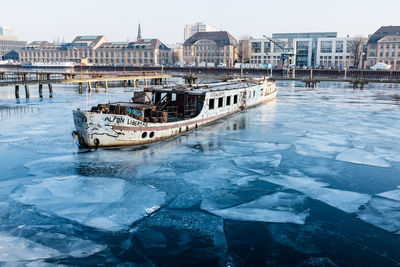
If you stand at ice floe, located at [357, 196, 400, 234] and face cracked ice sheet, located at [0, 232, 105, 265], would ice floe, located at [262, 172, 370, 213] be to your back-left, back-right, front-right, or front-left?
front-right

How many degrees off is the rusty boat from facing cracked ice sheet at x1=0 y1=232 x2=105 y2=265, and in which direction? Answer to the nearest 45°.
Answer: approximately 45° to its left

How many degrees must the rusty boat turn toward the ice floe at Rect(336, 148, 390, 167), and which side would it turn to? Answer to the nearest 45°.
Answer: approximately 90° to its left

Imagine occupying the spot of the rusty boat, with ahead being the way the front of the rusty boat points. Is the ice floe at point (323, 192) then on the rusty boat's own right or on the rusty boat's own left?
on the rusty boat's own left

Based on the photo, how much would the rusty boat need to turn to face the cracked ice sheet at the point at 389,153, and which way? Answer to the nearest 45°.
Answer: approximately 135° to its left

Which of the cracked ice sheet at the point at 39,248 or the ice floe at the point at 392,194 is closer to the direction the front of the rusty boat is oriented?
the cracked ice sheet

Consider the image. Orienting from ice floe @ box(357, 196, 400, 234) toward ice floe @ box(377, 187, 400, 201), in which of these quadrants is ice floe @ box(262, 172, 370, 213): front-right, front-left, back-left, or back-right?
front-left

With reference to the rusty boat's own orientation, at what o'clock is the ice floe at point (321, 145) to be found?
The ice floe is roughly at 8 o'clock from the rusty boat.

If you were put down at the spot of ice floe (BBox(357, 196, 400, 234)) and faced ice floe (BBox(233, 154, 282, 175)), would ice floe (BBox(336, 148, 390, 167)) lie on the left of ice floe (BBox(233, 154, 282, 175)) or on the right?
right

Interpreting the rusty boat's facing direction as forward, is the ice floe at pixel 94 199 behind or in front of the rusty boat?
in front

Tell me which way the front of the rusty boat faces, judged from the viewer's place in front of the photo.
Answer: facing the viewer and to the left of the viewer

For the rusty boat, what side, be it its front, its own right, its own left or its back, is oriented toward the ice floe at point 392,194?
left
